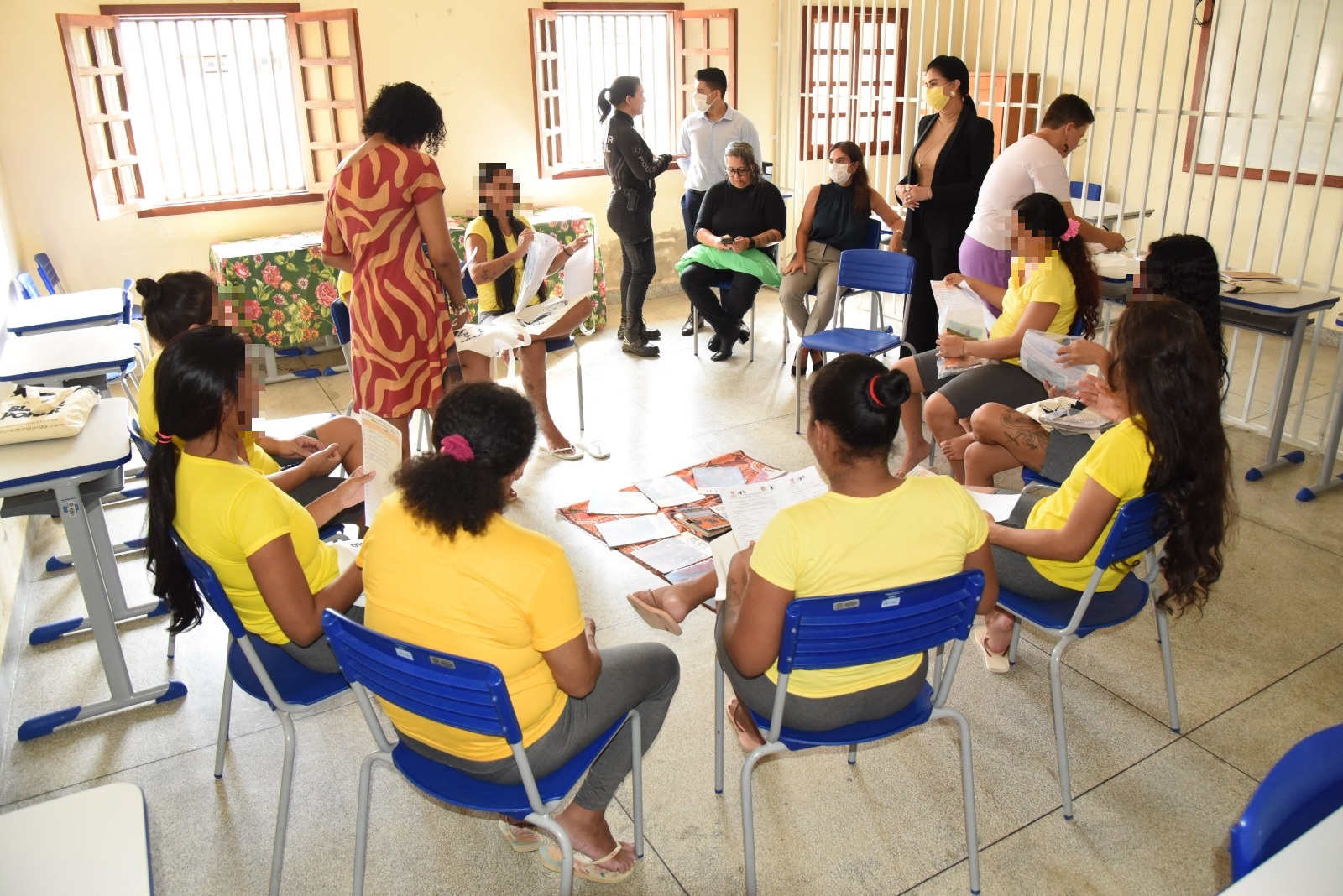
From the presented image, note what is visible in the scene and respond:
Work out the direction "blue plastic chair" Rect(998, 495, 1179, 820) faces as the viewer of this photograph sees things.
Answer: facing away from the viewer and to the left of the viewer

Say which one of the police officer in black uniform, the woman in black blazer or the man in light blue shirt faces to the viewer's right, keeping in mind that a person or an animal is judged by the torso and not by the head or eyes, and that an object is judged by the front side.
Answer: the police officer in black uniform

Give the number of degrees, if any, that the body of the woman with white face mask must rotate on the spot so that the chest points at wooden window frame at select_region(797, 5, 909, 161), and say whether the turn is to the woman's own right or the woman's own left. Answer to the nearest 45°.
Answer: approximately 135° to the woman's own right

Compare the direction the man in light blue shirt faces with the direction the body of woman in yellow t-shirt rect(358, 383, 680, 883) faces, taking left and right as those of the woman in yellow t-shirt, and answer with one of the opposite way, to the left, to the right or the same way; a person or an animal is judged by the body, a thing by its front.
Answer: the opposite way

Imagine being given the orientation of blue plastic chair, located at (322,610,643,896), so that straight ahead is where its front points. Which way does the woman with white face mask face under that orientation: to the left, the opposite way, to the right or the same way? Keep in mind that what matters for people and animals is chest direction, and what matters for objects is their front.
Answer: the opposite way

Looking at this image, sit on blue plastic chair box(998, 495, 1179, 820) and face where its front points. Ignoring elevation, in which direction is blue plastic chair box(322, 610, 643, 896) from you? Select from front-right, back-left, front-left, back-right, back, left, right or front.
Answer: left

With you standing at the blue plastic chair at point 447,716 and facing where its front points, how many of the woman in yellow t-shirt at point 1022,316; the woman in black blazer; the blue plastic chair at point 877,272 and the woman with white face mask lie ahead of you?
4

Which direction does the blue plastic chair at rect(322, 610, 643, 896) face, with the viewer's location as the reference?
facing away from the viewer and to the right of the viewer

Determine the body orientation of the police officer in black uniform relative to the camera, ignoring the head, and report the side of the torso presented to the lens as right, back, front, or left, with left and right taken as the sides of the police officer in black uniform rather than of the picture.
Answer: right

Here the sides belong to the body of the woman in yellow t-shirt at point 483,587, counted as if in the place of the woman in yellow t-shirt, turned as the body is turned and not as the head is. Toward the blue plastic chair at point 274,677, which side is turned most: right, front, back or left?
left

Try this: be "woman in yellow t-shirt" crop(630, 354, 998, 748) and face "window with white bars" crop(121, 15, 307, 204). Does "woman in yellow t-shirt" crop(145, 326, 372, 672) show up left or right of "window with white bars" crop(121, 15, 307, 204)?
left

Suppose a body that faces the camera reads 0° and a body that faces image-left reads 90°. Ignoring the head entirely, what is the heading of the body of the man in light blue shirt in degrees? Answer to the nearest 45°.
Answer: approximately 45°

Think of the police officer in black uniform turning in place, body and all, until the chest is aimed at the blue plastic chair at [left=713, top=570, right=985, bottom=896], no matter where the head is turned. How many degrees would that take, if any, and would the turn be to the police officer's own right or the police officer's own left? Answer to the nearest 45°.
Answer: approximately 90° to the police officer's own right

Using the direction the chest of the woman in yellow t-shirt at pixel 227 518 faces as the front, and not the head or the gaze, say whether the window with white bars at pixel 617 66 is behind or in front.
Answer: in front

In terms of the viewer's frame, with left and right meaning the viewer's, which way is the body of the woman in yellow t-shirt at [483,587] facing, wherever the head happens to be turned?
facing away from the viewer and to the right of the viewer

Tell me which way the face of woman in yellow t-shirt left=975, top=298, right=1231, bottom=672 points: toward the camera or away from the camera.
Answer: away from the camera
